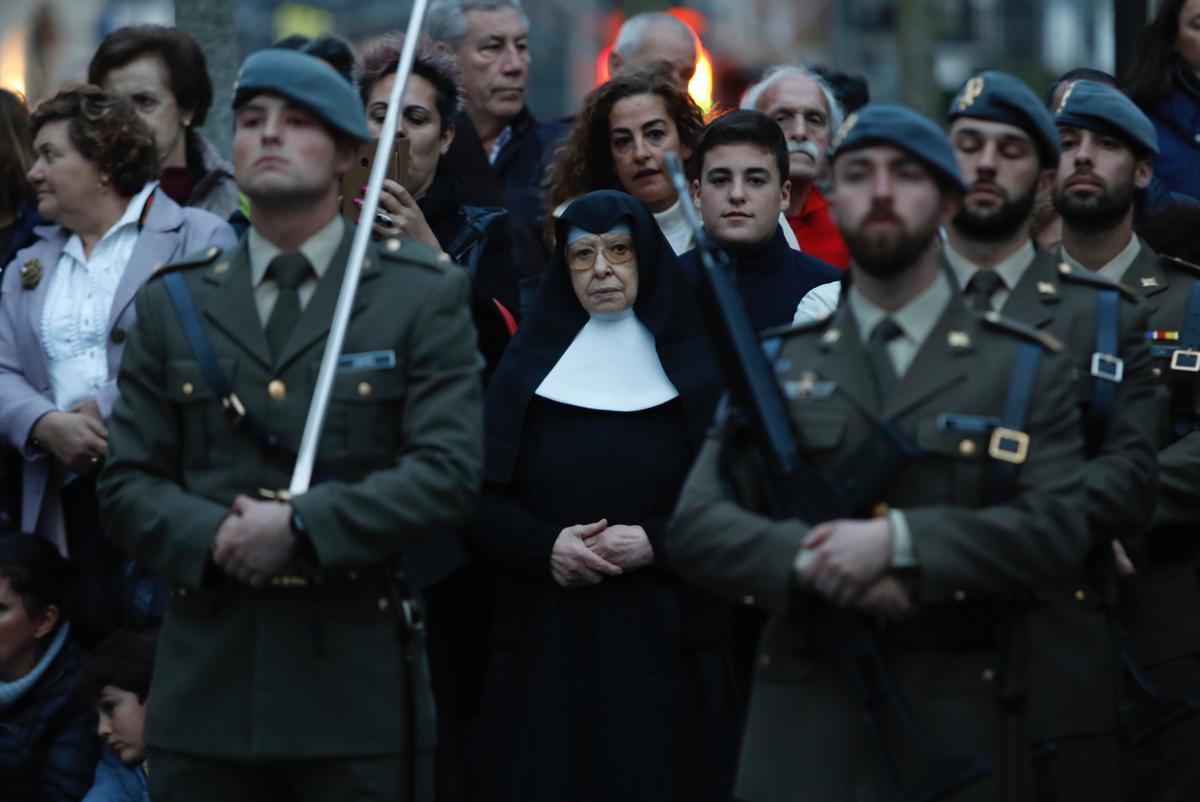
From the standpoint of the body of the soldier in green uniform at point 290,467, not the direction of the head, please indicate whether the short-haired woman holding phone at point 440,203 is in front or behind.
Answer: behind

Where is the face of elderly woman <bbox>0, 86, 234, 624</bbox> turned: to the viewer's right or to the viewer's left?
to the viewer's left

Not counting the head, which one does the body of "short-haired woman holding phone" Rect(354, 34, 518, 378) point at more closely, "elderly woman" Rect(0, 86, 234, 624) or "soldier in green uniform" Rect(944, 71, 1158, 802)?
the elderly woman

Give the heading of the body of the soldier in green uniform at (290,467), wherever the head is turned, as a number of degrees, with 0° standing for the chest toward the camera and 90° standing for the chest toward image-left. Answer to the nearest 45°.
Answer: approximately 0°

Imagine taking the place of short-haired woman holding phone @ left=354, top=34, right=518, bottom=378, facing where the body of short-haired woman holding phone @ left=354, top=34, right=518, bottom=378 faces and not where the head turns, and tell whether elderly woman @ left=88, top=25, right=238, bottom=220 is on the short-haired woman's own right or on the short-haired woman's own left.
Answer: on the short-haired woman's own right
